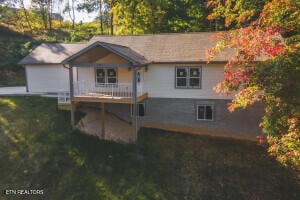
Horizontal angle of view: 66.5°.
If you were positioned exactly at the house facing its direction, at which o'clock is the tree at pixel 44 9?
The tree is roughly at 5 o'clock from the house.

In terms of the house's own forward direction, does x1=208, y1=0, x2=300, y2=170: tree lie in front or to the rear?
in front

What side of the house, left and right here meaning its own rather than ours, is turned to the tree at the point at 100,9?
back

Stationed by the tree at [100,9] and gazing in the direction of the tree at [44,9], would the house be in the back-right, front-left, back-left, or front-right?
back-left

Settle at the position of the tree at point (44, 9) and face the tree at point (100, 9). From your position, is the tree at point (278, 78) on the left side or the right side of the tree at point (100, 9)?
right

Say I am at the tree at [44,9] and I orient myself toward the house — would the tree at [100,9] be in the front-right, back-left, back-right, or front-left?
front-left
